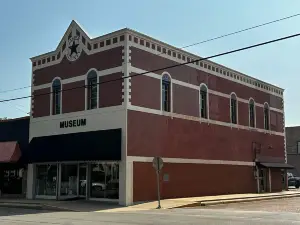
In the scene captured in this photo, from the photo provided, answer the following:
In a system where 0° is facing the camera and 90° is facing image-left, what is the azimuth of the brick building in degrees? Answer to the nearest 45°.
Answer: approximately 45°

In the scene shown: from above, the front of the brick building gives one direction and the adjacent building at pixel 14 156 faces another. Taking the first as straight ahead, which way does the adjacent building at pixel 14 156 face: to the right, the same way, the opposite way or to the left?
the same way

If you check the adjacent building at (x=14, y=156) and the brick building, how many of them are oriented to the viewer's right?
0

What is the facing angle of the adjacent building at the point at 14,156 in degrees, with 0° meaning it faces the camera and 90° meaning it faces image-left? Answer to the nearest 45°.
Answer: approximately 45°

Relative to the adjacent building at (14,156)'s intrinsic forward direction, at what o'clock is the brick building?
The brick building is roughly at 9 o'clock from the adjacent building.

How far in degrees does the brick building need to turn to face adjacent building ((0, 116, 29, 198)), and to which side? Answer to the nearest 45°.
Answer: approximately 90° to its right
